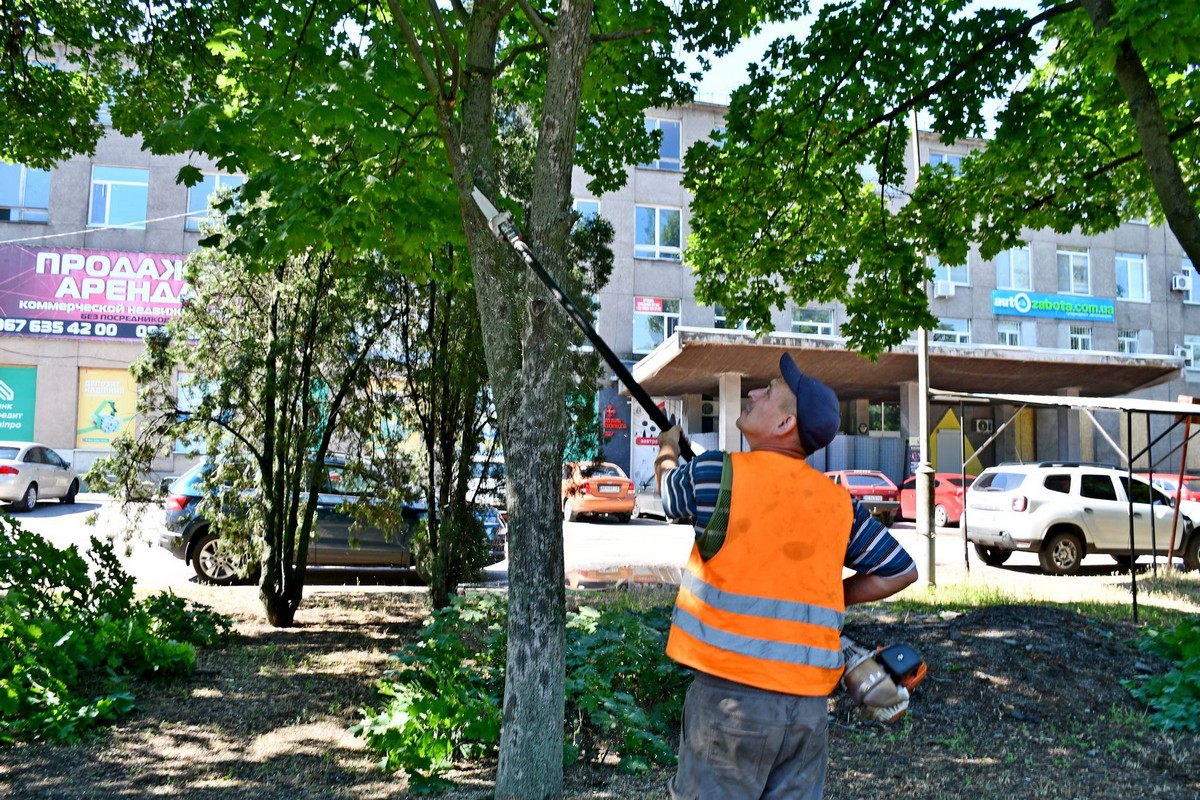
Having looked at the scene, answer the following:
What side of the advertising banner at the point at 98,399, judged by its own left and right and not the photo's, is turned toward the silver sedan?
front

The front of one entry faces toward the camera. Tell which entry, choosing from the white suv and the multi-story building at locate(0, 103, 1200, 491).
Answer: the multi-story building

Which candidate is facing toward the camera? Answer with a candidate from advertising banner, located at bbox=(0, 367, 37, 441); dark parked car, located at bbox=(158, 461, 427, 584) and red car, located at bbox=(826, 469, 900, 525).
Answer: the advertising banner

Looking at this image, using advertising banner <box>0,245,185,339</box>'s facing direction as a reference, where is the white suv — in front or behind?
in front

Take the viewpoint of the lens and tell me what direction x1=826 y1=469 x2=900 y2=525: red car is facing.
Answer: facing away from the viewer and to the left of the viewer

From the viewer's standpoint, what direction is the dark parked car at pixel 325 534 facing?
to the viewer's right

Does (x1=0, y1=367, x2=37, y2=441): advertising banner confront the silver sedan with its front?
yes

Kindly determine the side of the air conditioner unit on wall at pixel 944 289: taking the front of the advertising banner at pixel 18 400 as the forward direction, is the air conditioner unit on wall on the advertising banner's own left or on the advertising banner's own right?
on the advertising banner's own left

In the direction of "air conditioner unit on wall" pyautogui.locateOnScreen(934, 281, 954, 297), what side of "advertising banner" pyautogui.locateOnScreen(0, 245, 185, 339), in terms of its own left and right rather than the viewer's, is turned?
left

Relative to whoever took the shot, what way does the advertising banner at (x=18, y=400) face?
facing the viewer

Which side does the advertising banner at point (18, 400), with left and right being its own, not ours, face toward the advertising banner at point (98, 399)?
left

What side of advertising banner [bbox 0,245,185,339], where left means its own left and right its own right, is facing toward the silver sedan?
front

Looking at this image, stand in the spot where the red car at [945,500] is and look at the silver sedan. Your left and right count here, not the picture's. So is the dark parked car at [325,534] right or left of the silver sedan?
left
